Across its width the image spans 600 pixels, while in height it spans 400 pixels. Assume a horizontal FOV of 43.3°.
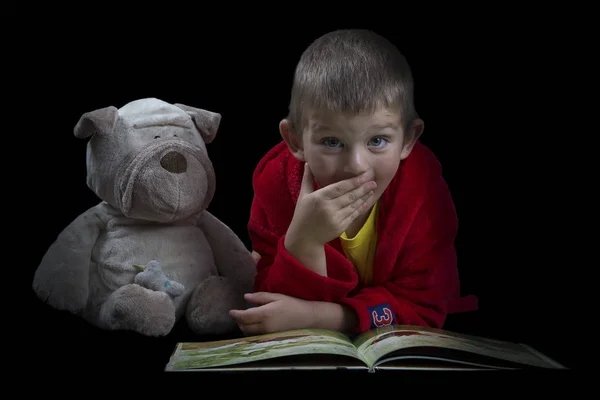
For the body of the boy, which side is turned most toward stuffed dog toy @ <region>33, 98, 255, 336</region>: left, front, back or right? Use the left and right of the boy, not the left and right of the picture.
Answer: right

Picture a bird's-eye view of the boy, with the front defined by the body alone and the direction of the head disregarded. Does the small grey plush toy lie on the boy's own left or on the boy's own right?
on the boy's own right

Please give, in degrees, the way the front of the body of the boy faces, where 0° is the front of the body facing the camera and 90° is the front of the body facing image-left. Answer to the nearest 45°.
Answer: approximately 0°
